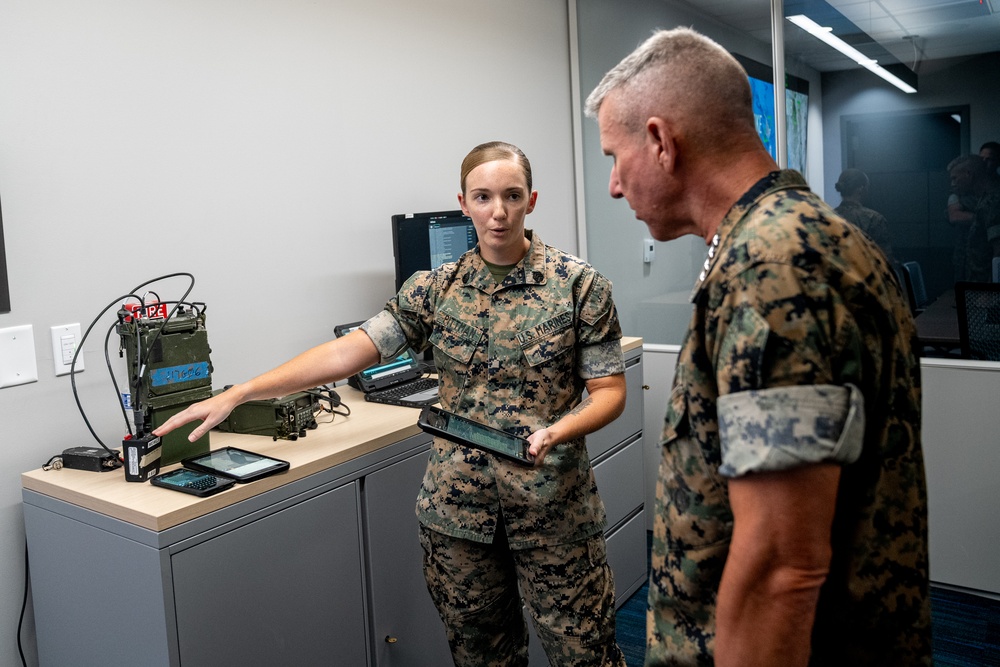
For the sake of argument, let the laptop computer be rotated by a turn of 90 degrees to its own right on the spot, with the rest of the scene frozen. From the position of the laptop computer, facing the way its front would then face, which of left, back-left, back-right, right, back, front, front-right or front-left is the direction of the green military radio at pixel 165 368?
front

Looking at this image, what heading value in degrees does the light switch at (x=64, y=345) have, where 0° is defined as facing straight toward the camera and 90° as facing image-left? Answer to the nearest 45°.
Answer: approximately 315°

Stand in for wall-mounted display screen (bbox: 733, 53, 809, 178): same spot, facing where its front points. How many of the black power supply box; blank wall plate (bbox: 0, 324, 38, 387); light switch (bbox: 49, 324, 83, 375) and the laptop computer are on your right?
4

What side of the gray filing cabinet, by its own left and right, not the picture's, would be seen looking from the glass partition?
left

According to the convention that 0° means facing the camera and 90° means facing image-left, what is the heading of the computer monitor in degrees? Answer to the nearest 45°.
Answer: approximately 315°

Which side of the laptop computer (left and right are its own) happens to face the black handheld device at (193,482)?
right
